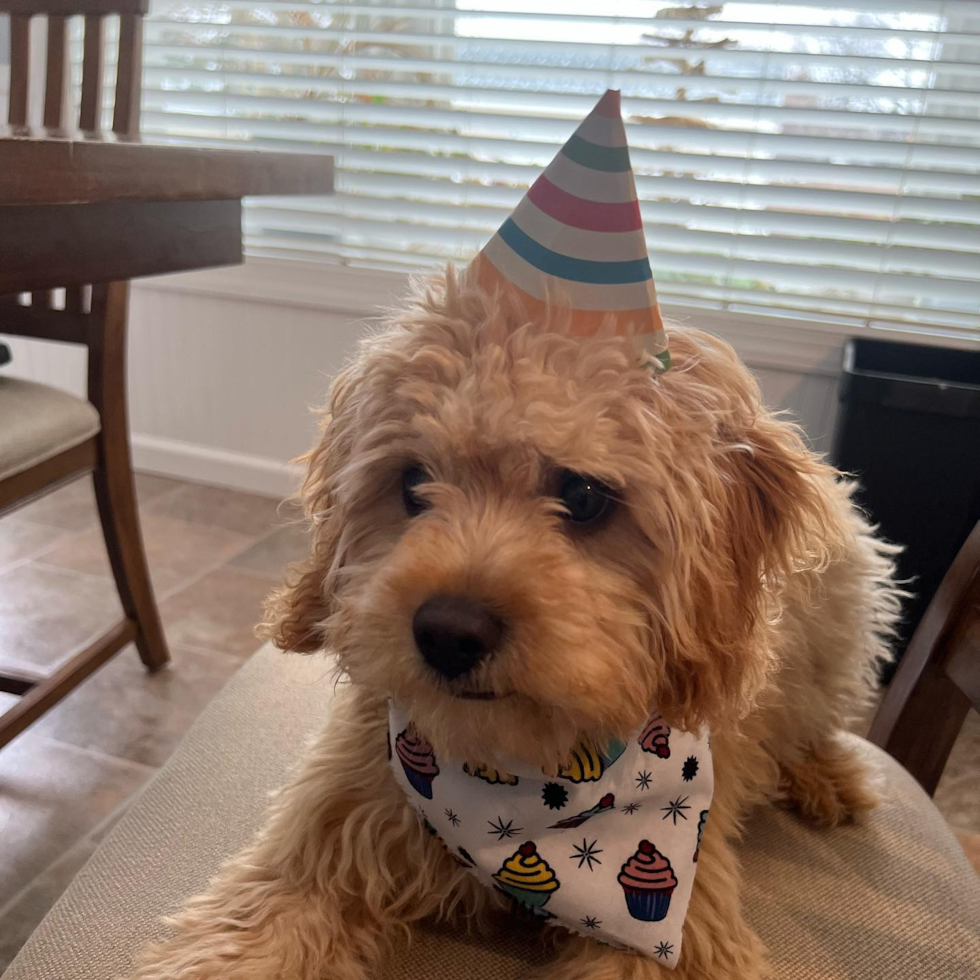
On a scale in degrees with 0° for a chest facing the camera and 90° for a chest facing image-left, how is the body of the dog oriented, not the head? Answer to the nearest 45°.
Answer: approximately 45°

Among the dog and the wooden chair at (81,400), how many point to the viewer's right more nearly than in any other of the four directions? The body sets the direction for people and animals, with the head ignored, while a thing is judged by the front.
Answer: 0

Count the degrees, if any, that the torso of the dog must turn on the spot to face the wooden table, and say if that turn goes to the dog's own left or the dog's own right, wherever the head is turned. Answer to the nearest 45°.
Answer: approximately 90° to the dog's own right

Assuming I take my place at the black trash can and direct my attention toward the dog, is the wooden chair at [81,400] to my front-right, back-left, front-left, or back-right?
front-right

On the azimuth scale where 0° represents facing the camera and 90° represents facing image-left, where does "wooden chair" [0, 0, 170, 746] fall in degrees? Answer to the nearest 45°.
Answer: approximately 45°

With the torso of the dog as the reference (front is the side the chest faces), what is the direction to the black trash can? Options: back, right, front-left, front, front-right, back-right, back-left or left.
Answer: back

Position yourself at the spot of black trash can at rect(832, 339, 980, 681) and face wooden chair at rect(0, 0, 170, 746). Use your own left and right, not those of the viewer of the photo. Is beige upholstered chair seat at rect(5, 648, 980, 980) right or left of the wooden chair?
left
